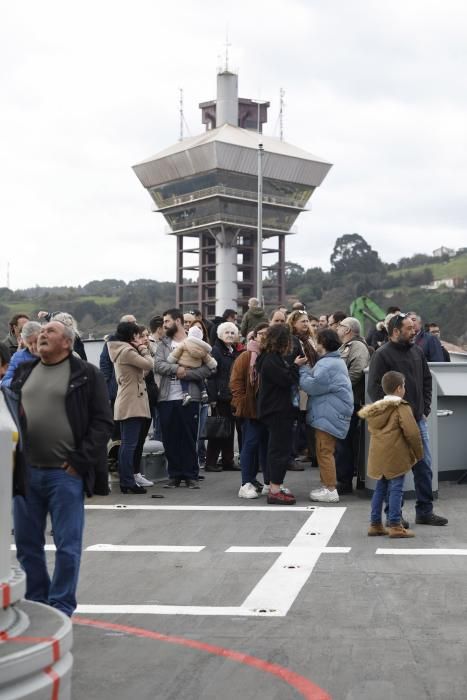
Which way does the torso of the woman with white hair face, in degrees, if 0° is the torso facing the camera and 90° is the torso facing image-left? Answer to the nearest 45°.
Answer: approximately 315°

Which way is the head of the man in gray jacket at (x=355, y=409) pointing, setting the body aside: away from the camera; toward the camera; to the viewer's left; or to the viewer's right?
to the viewer's left

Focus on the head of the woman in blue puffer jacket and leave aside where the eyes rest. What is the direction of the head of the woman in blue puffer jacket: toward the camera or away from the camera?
away from the camera

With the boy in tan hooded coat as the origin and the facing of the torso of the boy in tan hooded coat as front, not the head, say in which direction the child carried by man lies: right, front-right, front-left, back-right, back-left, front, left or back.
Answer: left

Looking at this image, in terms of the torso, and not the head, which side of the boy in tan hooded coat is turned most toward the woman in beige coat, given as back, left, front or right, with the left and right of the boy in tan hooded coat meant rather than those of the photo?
left

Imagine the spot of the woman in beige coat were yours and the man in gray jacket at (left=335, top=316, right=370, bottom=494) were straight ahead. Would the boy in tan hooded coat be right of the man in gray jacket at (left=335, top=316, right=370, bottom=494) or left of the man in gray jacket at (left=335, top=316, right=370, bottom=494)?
right

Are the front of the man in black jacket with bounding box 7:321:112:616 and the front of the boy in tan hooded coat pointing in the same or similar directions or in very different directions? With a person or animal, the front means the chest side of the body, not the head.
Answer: very different directions

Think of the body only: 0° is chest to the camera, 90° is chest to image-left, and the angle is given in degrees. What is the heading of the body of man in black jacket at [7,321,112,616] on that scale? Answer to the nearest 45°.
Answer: approximately 45°

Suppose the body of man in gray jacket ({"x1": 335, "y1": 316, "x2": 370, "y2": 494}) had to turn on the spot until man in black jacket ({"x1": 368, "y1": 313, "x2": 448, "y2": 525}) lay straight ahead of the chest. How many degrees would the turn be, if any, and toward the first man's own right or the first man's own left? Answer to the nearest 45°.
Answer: approximately 90° to the first man's own left
